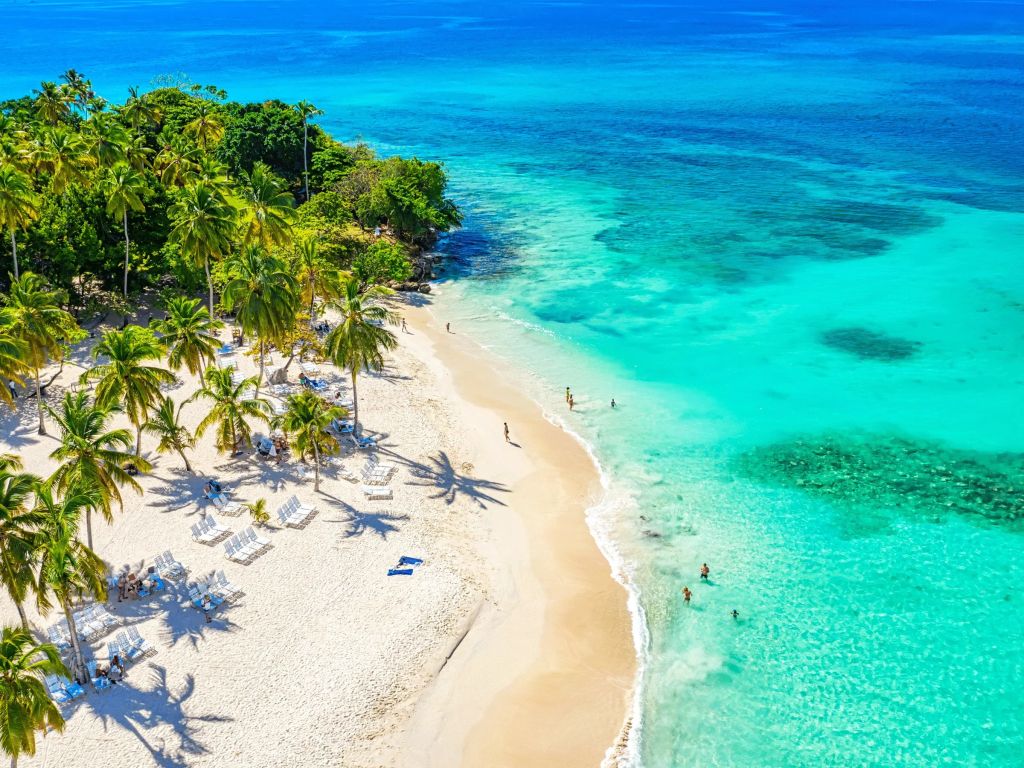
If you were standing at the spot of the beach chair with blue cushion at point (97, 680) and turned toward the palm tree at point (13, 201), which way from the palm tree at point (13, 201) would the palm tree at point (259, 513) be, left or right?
right

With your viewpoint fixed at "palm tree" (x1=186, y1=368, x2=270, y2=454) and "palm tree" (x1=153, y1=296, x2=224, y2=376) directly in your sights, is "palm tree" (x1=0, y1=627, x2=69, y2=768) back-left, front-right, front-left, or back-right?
back-left

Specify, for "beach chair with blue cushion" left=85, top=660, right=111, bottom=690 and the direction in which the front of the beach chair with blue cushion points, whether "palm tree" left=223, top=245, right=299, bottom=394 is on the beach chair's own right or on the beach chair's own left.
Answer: on the beach chair's own left

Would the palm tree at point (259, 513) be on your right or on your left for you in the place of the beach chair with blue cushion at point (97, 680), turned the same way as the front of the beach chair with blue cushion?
on your left

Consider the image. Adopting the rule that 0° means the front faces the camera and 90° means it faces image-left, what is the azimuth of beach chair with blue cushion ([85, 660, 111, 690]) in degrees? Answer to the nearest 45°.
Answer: approximately 315°

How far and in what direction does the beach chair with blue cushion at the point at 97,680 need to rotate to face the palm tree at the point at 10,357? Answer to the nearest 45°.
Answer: approximately 135° to its left

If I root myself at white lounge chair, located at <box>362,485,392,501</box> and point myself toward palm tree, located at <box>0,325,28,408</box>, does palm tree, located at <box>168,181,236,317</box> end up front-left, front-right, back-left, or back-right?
front-right

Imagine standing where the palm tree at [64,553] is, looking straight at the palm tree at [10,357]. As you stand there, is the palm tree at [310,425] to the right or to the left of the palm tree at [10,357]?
right

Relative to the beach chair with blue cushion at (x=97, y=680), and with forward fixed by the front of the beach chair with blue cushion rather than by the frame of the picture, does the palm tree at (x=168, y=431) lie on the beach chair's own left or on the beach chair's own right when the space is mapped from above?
on the beach chair's own left

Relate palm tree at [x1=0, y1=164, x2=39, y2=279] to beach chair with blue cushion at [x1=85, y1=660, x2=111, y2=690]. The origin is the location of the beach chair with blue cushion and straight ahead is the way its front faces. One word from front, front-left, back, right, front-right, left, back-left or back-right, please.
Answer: back-left
